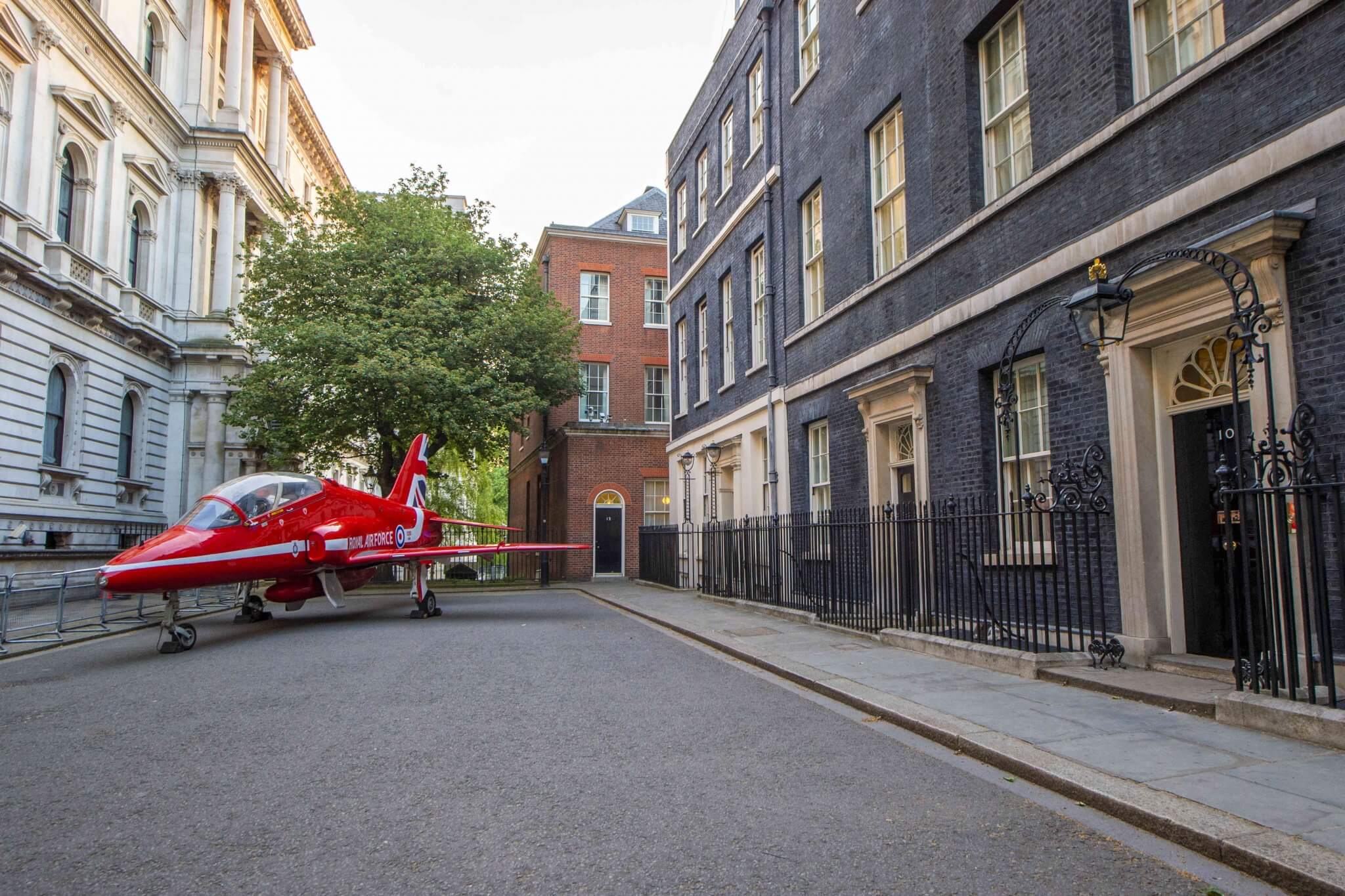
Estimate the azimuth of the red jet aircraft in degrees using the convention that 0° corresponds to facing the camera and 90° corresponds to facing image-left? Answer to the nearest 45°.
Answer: approximately 45°

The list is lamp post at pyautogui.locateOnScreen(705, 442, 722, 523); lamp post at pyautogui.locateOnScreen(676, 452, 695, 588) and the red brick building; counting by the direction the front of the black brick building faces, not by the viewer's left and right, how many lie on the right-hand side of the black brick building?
3

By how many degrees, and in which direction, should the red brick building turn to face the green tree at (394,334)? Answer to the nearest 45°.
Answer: approximately 45° to its right

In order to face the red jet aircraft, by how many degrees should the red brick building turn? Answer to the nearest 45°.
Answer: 0° — it already faces it

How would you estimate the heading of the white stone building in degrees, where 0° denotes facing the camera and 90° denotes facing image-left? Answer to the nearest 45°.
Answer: approximately 315°

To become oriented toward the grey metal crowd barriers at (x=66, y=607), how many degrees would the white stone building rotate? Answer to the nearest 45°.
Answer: approximately 45° to its right

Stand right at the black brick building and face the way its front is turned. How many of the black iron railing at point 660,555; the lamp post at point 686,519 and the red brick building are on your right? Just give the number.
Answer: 3

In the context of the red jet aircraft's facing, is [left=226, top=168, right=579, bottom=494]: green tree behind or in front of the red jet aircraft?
behind
